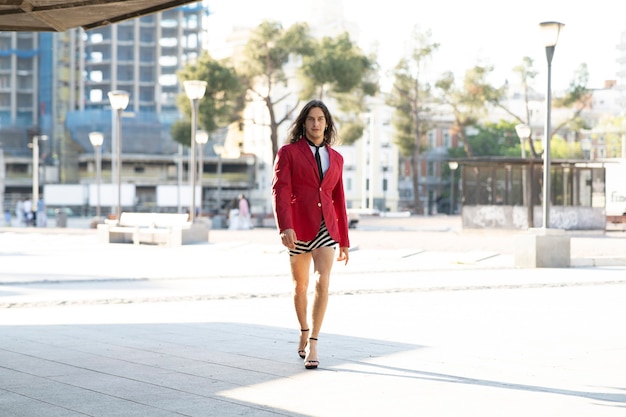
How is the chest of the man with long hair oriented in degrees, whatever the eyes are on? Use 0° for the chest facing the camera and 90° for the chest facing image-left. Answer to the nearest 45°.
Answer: approximately 0°

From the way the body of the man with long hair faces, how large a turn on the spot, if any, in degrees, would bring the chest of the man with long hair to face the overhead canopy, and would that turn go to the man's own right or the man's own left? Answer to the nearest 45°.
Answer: approximately 90° to the man's own right

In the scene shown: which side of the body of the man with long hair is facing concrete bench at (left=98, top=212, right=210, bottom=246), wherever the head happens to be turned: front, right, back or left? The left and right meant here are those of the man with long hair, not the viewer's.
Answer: back

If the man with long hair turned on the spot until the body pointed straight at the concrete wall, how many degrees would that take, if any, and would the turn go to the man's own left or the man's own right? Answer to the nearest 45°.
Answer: approximately 180°

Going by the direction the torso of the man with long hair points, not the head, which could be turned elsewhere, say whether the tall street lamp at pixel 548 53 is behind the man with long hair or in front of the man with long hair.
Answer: behind
